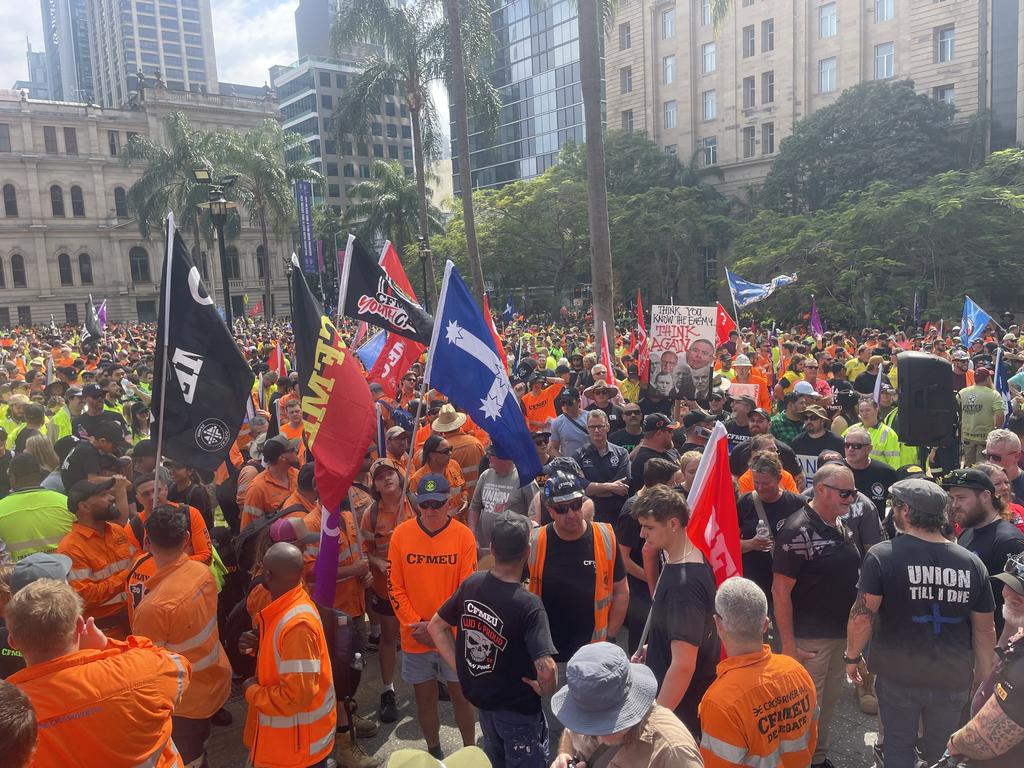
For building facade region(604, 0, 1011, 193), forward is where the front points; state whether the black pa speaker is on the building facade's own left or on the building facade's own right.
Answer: on the building facade's own left

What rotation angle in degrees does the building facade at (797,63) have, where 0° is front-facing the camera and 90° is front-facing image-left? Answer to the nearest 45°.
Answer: approximately 45°

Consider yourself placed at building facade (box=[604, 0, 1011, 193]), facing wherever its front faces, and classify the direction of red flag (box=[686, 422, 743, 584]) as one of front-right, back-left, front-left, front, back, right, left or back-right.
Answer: front-left

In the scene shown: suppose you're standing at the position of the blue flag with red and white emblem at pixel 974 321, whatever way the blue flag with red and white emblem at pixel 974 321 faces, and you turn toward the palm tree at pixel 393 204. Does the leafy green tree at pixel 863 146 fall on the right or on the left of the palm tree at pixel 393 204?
right

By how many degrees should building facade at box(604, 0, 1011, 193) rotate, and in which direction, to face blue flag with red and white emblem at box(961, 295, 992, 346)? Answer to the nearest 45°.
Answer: approximately 45° to its left

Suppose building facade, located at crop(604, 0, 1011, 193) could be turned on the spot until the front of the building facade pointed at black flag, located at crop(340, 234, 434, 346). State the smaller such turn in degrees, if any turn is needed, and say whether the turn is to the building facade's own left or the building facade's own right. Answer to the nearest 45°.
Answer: approximately 45° to the building facade's own left

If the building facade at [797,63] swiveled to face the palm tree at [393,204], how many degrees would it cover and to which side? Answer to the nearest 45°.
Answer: approximately 45° to its right
